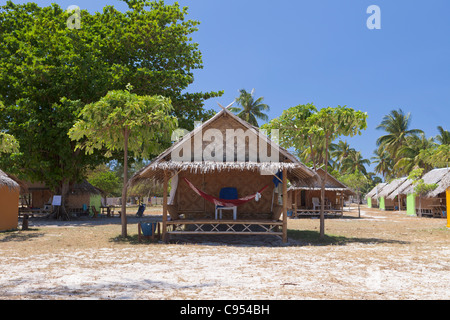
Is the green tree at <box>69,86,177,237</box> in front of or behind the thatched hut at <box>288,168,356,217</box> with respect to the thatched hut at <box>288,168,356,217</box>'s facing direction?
in front

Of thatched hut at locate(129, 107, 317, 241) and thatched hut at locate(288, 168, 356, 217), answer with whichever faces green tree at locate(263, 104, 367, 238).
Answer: thatched hut at locate(288, 168, 356, 217)

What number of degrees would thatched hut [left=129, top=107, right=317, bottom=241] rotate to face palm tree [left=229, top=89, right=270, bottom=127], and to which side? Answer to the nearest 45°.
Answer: approximately 180°

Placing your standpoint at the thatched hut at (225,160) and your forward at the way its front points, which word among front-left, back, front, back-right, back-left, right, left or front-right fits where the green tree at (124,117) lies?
right

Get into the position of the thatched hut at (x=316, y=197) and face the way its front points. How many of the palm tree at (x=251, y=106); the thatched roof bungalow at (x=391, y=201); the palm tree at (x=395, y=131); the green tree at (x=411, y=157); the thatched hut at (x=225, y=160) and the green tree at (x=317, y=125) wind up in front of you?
2

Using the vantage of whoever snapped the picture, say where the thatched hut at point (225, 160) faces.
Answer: facing the viewer

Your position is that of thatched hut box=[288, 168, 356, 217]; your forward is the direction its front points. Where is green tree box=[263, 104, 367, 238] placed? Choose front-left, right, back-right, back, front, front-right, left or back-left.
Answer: front

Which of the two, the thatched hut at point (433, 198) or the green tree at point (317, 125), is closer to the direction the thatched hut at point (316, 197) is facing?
the green tree

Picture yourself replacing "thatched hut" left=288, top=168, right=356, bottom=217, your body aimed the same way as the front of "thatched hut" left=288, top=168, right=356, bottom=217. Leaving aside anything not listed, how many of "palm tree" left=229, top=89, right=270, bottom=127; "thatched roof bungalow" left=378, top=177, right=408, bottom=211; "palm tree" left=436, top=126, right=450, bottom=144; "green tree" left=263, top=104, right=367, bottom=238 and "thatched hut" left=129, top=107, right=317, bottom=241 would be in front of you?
2

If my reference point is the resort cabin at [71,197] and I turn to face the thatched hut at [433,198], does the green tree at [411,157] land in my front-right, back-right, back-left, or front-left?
front-left

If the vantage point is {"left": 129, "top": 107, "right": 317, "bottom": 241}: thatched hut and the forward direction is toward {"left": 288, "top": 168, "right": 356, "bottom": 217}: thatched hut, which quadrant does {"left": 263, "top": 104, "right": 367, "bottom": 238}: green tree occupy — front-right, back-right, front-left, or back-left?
front-right

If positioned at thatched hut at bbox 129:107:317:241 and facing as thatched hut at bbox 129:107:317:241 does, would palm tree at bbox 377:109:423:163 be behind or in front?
behind

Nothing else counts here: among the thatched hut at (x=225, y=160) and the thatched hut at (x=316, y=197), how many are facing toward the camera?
2

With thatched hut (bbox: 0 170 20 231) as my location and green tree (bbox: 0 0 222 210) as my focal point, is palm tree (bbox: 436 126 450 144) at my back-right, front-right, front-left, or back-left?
front-right
